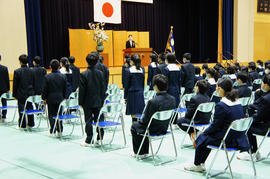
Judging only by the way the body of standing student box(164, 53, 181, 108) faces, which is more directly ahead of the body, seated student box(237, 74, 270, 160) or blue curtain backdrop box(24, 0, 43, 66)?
the blue curtain backdrop

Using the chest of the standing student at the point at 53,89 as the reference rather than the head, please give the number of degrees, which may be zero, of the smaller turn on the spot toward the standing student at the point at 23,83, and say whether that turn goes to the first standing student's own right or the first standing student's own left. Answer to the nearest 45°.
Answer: approximately 45° to the first standing student's own left

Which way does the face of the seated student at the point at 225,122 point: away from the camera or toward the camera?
away from the camera

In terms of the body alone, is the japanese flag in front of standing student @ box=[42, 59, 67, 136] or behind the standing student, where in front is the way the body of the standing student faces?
in front

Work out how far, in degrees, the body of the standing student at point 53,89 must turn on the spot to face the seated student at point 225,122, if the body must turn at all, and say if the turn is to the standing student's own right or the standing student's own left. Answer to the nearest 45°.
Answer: approximately 135° to the standing student's own right

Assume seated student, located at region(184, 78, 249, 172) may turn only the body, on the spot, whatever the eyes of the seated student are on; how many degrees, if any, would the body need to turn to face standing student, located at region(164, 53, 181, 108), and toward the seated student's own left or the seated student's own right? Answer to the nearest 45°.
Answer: approximately 45° to the seated student's own right

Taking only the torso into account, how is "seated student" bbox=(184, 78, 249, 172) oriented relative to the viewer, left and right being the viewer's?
facing away from the viewer and to the left of the viewer

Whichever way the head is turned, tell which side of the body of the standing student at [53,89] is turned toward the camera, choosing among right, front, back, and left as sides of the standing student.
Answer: back

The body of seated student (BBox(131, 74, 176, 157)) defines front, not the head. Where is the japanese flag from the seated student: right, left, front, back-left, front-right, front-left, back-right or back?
front-right

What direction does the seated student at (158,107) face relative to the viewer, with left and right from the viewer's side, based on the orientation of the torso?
facing away from the viewer and to the left of the viewer

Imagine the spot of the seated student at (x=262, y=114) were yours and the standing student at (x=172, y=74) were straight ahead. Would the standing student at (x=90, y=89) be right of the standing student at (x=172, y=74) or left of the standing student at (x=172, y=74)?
left

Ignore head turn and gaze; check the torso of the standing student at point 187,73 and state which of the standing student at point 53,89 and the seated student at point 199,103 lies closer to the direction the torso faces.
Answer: the standing student

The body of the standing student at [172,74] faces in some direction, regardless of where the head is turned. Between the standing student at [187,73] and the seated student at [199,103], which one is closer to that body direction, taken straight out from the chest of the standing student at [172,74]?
the standing student
